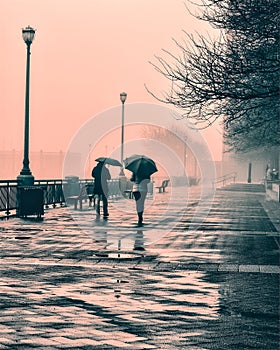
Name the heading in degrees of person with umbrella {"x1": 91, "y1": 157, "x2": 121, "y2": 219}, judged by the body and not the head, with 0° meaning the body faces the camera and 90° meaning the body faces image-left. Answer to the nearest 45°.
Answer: approximately 180°

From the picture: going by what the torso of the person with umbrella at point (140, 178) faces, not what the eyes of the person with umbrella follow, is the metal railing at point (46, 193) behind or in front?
in front

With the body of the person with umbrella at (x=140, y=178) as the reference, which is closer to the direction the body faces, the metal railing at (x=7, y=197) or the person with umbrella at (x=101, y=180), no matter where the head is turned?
the person with umbrella

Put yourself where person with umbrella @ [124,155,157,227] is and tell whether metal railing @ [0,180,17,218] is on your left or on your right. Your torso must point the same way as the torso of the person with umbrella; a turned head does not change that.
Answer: on your left

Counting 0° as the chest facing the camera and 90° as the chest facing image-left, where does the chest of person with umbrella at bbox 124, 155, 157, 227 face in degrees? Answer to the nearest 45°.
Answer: approximately 180°

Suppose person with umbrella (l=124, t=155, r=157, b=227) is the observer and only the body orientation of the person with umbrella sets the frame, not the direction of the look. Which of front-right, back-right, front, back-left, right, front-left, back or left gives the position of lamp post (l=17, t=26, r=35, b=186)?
front-left

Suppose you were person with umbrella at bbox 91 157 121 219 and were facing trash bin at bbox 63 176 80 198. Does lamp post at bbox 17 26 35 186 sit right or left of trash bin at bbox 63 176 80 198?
left

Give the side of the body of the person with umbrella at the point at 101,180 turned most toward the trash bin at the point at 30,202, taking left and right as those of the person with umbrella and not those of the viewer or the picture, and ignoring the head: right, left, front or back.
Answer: left

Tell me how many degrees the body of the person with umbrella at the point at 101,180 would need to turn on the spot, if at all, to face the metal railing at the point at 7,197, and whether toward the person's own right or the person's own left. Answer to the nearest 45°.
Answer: approximately 90° to the person's own left
